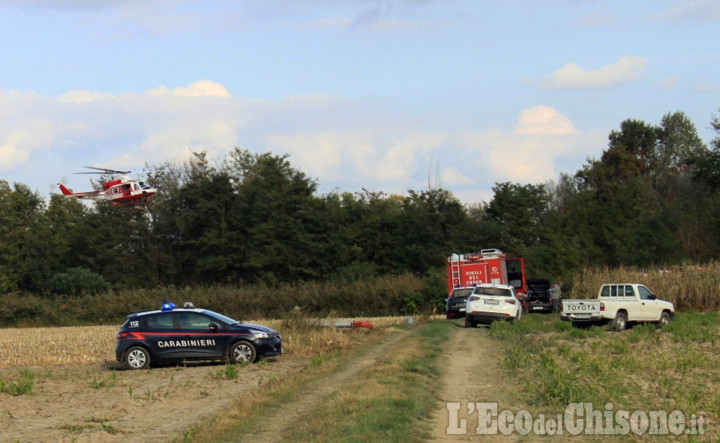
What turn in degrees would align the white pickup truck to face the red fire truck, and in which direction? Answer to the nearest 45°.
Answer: approximately 90° to its left

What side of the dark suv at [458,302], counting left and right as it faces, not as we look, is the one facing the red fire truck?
front

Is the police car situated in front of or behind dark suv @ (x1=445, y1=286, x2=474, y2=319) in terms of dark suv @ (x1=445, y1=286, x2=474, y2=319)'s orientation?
behind

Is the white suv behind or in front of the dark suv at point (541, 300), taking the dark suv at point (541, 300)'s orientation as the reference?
behind

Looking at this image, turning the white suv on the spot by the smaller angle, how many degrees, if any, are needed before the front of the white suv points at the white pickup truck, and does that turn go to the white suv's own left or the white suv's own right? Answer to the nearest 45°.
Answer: approximately 90° to the white suv's own right

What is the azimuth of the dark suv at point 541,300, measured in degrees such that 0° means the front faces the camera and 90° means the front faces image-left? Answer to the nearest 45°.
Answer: approximately 180°

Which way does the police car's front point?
to the viewer's right

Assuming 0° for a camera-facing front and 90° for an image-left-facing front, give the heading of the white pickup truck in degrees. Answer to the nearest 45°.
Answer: approximately 225°

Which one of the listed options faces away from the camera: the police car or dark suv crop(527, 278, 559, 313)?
the dark suv

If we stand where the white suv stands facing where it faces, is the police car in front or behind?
behind

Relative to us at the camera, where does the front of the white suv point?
facing away from the viewer

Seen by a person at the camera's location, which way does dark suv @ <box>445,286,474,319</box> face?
facing away from the viewer

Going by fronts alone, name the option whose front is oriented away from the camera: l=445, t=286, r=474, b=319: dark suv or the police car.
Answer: the dark suv

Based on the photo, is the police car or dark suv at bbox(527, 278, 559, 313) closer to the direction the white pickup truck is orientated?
the dark suv

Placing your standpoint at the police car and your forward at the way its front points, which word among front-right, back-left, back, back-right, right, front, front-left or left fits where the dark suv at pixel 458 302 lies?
front-left
